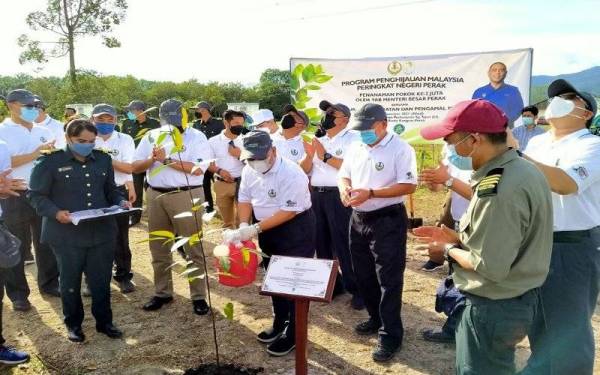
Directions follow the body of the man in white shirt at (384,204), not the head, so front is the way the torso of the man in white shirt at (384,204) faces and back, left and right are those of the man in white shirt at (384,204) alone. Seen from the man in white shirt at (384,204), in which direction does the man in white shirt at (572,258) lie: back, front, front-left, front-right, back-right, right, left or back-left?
left

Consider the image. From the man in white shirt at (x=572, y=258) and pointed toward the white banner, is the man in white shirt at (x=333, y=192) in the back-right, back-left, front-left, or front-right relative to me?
front-left

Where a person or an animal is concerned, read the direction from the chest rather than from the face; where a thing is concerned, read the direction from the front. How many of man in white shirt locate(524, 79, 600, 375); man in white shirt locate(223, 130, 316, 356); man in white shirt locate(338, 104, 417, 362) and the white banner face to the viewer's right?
0

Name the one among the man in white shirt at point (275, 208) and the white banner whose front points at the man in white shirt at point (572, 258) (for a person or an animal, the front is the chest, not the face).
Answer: the white banner

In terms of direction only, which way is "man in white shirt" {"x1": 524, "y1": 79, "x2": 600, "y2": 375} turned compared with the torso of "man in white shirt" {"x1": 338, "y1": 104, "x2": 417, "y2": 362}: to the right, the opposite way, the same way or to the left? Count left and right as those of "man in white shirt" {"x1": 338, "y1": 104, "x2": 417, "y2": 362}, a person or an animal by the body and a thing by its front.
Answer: to the right

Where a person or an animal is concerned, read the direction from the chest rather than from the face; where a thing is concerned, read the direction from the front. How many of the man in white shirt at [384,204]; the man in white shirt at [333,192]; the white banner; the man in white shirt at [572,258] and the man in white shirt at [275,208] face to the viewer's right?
0

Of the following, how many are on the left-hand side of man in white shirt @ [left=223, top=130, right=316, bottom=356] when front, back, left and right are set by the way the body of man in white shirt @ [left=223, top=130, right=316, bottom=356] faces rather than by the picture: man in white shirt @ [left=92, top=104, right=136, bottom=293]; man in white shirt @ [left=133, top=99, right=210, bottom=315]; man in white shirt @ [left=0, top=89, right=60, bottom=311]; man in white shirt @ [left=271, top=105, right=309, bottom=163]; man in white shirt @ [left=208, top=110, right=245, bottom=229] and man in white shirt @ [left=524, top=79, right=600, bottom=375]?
1

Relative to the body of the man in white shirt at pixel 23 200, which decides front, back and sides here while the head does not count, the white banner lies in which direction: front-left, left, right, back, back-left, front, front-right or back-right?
front-left

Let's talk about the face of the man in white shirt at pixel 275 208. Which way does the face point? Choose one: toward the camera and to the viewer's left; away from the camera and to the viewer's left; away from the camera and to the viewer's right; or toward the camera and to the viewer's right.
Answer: toward the camera and to the viewer's left

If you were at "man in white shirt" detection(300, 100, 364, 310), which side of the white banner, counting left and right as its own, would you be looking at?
front

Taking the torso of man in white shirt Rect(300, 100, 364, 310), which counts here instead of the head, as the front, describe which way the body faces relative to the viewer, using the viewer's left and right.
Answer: facing the viewer and to the left of the viewer

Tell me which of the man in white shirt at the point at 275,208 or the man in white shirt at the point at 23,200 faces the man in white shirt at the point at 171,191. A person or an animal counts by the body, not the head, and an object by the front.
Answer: the man in white shirt at the point at 23,200

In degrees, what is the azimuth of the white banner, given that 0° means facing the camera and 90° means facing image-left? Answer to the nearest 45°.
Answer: approximately 0°

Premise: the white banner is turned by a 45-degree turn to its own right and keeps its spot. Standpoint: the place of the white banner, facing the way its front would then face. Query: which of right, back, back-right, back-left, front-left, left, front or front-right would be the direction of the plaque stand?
front-left

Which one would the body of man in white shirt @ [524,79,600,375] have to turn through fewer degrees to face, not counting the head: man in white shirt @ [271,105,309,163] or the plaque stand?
the plaque stand

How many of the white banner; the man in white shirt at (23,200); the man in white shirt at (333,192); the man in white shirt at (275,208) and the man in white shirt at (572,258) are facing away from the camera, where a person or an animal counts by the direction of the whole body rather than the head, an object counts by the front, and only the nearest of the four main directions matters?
0
